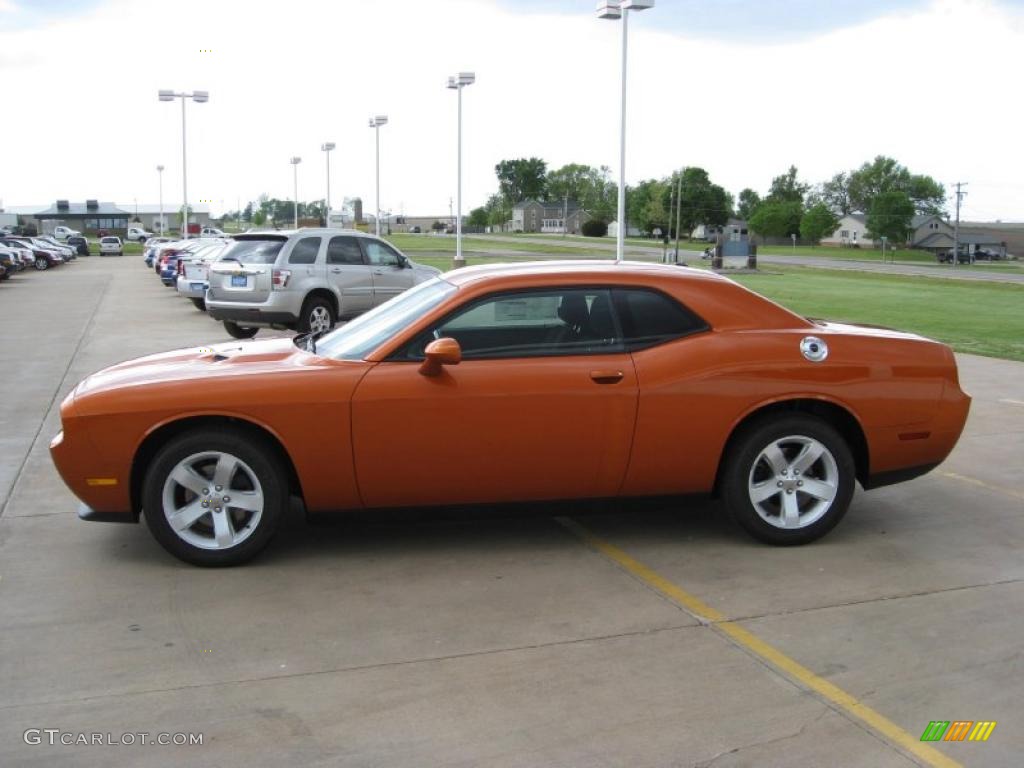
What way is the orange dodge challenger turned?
to the viewer's left

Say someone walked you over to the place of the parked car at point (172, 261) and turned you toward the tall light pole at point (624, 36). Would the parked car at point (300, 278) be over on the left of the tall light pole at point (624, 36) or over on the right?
right

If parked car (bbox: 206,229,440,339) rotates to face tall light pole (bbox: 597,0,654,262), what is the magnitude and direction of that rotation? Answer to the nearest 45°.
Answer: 0° — it already faces it

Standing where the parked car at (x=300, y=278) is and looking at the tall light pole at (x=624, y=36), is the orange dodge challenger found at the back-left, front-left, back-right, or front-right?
back-right

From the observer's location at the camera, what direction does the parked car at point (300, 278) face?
facing away from the viewer and to the right of the viewer

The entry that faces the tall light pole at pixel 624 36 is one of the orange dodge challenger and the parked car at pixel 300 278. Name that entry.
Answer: the parked car

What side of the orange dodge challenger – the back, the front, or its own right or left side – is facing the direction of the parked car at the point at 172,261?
right

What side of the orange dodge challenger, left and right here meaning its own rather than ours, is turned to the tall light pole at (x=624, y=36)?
right

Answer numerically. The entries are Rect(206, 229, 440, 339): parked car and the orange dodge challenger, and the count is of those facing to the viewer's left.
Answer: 1

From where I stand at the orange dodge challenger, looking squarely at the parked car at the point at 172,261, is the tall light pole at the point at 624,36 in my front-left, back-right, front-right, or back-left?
front-right
